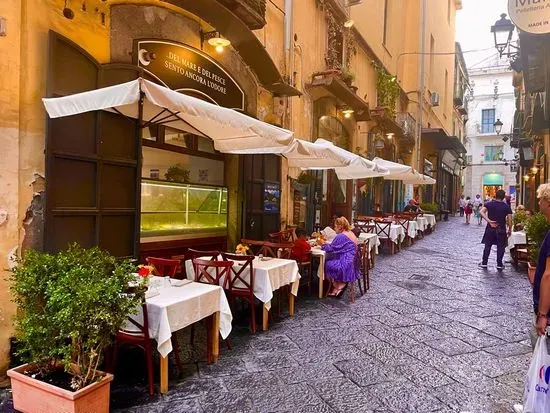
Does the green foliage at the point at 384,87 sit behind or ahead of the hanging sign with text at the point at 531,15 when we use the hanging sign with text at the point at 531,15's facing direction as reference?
behind

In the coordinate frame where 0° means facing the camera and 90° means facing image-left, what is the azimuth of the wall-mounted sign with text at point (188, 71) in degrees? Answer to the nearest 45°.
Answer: approximately 315°

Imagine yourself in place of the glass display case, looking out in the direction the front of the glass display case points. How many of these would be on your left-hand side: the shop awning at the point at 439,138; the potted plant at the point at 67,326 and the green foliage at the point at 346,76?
2

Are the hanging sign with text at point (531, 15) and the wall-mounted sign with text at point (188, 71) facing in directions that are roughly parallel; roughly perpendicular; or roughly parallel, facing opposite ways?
roughly perpendicular

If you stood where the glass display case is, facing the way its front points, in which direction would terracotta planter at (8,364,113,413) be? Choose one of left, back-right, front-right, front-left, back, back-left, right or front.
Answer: front-right

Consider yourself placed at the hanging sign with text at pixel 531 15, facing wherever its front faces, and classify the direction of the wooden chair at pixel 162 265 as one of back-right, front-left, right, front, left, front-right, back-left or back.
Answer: front-right
